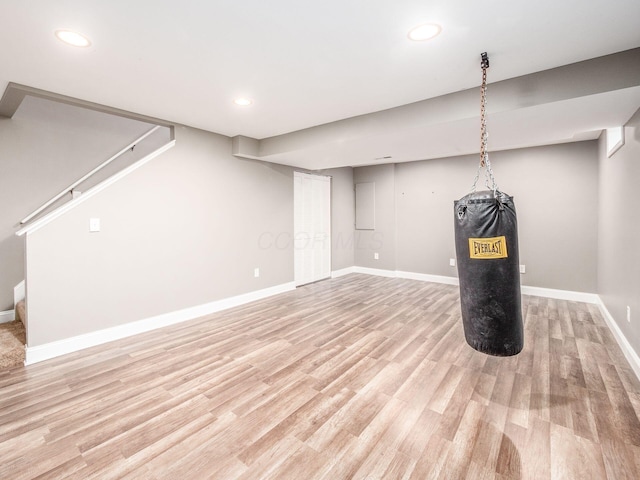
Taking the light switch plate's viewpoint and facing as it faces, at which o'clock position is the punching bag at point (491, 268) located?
The punching bag is roughly at 11 o'clock from the light switch plate.
